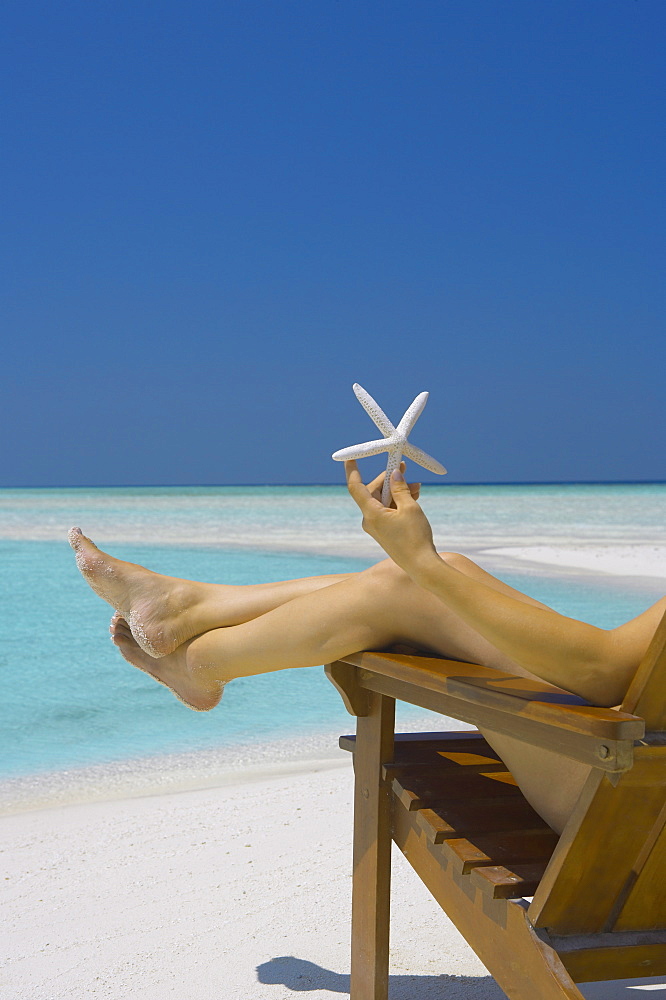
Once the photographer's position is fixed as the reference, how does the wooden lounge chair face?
facing away from the viewer and to the left of the viewer
